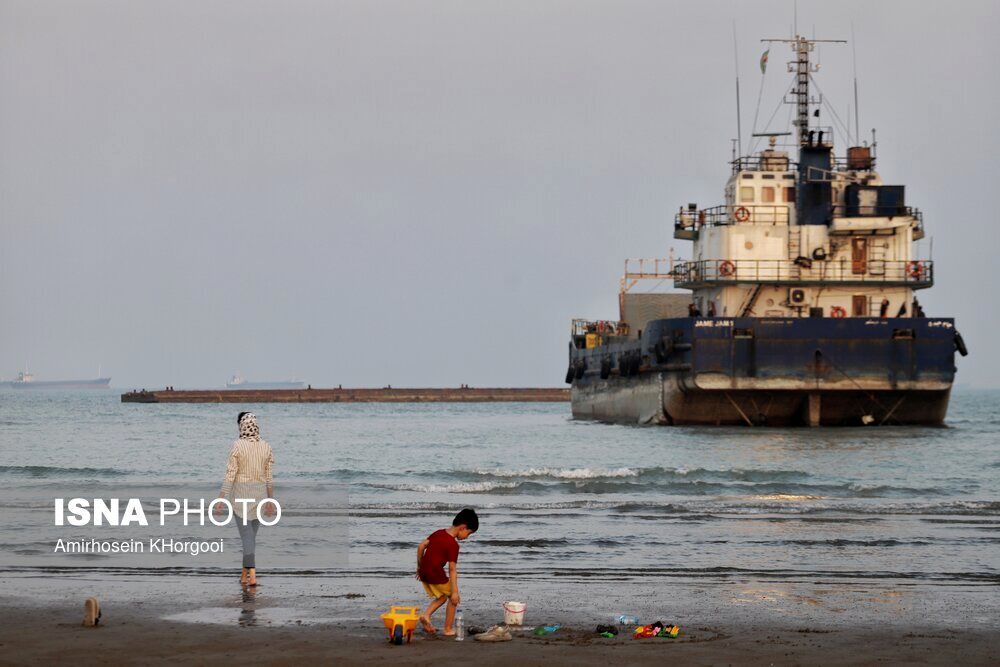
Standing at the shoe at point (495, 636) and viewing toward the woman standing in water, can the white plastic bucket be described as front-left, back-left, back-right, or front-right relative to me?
front-right

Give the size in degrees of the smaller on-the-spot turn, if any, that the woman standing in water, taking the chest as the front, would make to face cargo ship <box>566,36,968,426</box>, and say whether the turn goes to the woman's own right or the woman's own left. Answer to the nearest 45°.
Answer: approximately 45° to the woman's own right

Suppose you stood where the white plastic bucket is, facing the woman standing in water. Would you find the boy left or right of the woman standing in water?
left

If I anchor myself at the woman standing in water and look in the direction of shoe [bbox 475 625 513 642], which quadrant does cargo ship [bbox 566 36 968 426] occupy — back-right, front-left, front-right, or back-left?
back-left

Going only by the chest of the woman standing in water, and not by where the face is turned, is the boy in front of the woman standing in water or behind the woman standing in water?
behind

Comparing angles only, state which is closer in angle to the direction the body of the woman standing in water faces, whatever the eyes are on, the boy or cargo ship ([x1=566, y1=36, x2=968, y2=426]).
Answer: the cargo ship

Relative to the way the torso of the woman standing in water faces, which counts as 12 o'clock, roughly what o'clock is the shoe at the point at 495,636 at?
The shoe is roughly at 5 o'clock from the woman standing in water.

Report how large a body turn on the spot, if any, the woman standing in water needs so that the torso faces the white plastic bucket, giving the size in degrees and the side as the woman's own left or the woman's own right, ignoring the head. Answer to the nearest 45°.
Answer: approximately 135° to the woman's own right

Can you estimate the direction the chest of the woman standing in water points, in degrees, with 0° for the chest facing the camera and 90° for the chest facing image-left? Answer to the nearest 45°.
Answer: approximately 180°

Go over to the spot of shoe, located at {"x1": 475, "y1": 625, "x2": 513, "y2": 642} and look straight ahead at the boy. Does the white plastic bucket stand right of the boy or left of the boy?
right

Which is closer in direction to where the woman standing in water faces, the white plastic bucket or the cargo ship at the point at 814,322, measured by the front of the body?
the cargo ship
